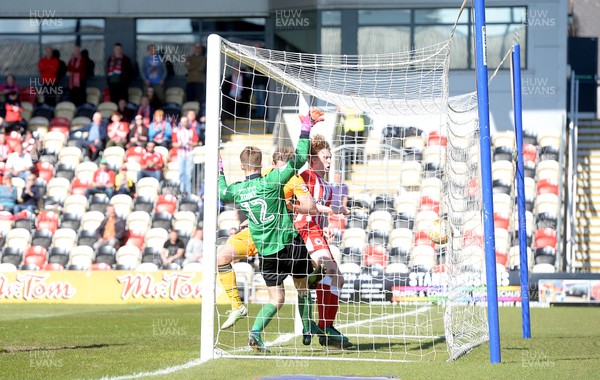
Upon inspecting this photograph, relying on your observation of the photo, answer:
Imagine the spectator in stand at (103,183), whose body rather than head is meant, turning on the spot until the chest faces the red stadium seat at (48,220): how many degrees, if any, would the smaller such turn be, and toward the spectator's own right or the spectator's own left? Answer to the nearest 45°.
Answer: approximately 90° to the spectator's own right

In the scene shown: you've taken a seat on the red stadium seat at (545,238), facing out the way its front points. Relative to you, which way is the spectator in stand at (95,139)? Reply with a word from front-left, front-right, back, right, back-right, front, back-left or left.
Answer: right

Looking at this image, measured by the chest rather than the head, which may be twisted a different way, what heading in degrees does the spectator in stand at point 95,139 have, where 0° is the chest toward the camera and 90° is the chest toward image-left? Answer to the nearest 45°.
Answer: approximately 45°

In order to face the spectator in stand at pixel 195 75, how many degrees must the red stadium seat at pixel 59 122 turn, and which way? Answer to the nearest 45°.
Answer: approximately 90° to its left

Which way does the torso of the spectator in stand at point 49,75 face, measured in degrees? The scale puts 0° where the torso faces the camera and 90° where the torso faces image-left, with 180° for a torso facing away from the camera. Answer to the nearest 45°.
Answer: approximately 0°
